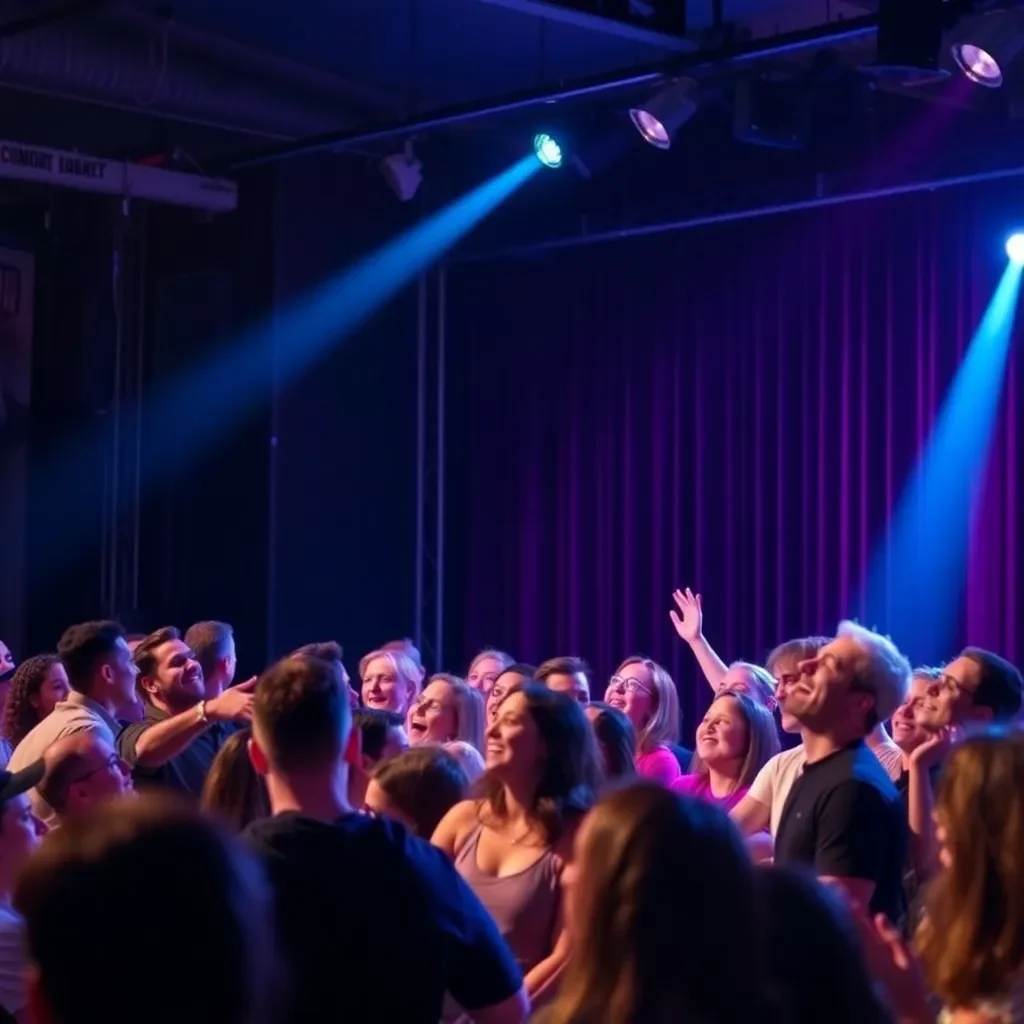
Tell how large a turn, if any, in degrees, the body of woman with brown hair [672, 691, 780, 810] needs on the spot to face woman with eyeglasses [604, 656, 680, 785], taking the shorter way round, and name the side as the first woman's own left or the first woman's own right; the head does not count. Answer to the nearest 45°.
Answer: approximately 135° to the first woman's own right

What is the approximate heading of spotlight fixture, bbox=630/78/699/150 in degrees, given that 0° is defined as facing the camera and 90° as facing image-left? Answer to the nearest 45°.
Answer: approximately 45°

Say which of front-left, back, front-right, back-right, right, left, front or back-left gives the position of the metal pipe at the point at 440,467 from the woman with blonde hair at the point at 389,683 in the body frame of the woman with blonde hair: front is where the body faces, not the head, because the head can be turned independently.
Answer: back-right

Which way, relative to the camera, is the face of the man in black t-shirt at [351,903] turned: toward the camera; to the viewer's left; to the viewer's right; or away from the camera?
away from the camera

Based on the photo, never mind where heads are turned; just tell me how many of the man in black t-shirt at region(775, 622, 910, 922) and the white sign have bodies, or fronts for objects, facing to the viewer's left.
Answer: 1

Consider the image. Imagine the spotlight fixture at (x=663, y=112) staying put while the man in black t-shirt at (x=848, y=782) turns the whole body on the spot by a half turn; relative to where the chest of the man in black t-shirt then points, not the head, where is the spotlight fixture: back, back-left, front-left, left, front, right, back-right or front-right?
left

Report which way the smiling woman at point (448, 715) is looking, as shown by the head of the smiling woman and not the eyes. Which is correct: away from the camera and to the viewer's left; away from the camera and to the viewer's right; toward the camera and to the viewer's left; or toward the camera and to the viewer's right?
toward the camera and to the viewer's left

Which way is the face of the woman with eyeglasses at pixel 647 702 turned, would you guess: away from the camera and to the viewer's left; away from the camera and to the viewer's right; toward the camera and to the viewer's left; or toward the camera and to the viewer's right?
toward the camera and to the viewer's left

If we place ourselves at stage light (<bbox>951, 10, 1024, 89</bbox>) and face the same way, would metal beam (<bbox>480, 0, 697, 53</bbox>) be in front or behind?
in front
